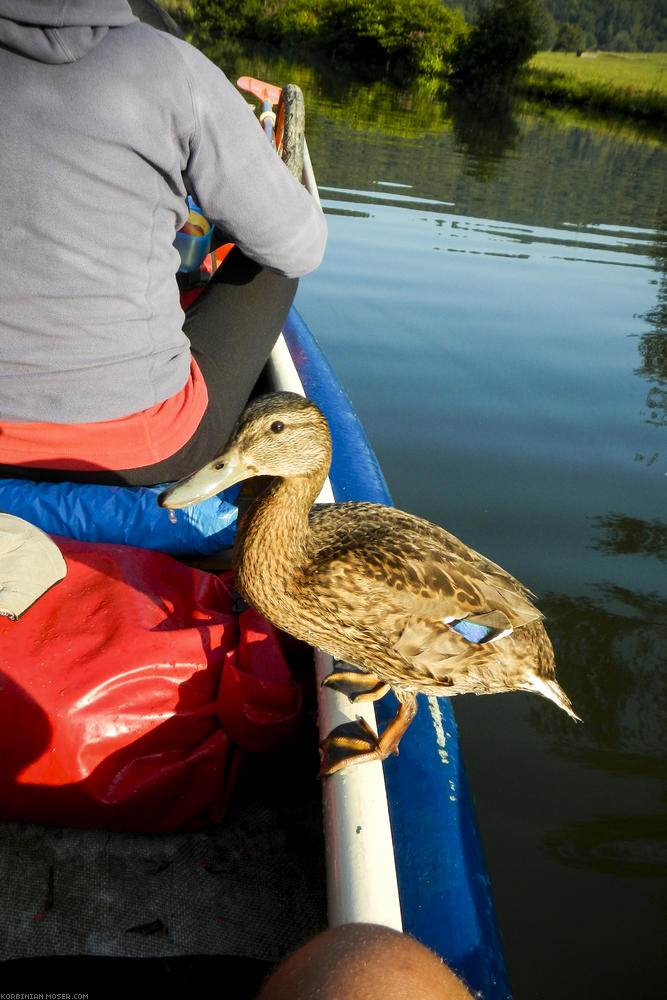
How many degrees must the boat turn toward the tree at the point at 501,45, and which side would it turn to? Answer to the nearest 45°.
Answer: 0° — it already faces it

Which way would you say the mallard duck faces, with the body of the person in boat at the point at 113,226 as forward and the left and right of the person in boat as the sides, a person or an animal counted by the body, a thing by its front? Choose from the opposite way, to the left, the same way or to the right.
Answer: to the left

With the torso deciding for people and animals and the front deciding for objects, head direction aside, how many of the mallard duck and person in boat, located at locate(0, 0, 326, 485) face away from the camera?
1

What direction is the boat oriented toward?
away from the camera

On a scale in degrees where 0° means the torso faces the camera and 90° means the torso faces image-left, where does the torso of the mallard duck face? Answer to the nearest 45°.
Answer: approximately 90°

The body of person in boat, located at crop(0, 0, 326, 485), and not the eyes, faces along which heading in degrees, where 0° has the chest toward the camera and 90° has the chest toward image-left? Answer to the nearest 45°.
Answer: approximately 180°
